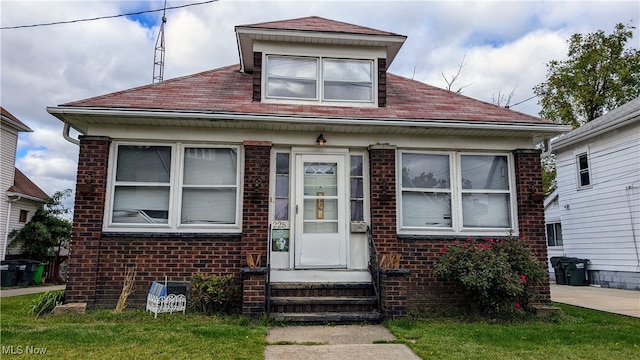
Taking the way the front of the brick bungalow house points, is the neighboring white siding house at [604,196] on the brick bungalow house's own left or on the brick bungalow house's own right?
on the brick bungalow house's own left

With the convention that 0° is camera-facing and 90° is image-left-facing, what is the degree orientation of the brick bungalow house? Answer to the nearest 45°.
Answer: approximately 0°

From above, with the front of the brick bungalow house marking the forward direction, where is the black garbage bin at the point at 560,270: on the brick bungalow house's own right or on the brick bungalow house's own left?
on the brick bungalow house's own left

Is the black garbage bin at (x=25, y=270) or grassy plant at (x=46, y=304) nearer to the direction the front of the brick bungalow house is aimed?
the grassy plant

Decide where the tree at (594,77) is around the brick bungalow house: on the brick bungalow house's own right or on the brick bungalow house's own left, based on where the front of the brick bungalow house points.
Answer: on the brick bungalow house's own left

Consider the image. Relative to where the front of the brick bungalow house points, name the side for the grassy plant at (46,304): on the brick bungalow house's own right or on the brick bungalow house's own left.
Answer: on the brick bungalow house's own right

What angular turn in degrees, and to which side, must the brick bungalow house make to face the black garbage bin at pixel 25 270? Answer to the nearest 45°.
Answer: approximately 135° to its right

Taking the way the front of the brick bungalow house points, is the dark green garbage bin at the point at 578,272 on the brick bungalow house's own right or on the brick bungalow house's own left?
on the brick bungalow house's own left
